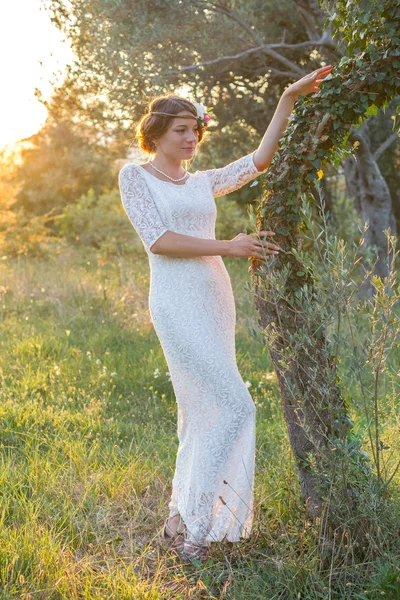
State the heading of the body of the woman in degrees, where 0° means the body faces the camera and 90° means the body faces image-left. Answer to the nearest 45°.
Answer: approximately 315°

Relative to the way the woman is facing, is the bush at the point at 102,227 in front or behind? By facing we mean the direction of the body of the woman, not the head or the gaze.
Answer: behind

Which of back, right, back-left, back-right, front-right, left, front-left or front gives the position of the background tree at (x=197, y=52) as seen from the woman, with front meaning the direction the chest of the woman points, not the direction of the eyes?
back-left

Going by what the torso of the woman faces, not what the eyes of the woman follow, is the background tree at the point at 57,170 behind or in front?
behind

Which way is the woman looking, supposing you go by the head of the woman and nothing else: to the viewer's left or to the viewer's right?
to the viewer's right
